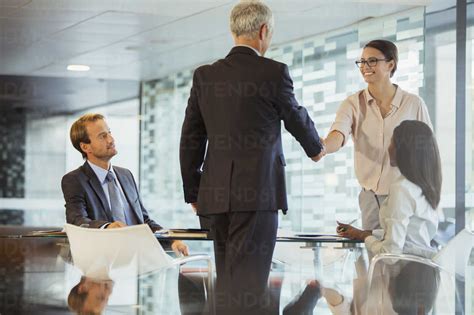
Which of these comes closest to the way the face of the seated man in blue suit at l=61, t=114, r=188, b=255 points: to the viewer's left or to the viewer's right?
to the viewer's right

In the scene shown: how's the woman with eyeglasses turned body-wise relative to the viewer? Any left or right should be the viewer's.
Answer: facing the viewer and to the left of the viewer

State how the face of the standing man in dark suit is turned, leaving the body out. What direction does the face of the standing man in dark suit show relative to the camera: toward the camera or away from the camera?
away from the camera

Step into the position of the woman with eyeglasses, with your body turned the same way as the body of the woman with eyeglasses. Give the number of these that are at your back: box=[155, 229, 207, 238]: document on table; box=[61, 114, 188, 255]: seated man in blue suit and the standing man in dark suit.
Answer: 0

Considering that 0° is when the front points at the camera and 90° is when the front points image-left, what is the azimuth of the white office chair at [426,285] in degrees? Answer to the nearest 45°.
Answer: approximately 135°

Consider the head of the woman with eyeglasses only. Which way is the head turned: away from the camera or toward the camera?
toward the camera

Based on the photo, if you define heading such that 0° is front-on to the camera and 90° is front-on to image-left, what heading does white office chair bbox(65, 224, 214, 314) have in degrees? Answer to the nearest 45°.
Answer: approximately 225°

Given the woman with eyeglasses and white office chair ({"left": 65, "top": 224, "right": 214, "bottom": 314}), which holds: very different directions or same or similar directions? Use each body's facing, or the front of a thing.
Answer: very different directions

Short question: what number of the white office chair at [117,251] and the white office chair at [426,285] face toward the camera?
0

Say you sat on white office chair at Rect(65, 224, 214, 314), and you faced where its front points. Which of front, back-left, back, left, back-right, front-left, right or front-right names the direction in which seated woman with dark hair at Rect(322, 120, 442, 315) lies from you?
front-right

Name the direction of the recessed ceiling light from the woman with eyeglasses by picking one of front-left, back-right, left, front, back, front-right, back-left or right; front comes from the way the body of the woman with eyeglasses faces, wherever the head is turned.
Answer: right

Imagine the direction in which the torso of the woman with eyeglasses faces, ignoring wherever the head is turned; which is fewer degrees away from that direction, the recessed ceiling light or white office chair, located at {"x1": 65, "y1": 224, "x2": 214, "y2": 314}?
the white office chair

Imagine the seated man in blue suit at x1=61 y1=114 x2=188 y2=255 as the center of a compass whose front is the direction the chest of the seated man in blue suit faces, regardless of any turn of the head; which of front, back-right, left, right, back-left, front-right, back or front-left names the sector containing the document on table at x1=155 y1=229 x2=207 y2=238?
front

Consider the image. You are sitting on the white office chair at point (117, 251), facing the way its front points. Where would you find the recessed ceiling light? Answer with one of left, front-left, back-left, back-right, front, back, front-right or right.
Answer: front-left

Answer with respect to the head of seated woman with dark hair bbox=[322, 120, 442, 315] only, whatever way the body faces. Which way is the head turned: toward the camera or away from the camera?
away from the camera

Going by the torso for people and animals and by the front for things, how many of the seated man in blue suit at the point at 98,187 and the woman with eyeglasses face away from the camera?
0

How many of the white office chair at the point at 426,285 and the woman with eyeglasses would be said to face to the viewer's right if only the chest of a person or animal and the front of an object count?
0

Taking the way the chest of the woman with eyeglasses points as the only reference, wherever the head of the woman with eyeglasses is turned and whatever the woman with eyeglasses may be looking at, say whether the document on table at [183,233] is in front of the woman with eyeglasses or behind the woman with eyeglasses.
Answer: in front
